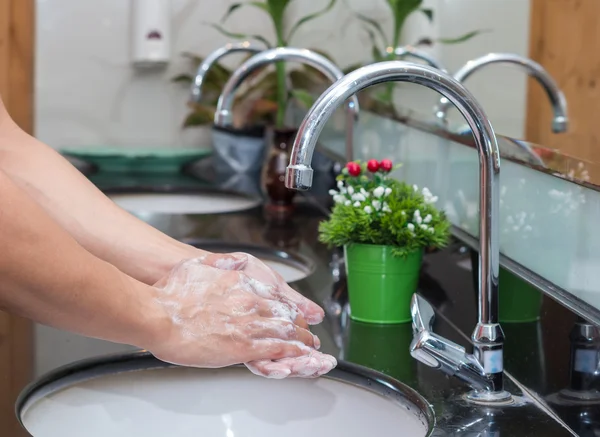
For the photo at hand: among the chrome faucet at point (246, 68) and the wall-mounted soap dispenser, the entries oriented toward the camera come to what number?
1

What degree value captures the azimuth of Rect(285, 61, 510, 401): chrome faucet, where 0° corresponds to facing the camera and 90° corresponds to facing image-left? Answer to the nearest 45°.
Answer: approximately 90°

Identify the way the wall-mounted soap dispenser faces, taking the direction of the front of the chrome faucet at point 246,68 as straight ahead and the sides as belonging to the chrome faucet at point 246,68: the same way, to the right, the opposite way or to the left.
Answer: to the left

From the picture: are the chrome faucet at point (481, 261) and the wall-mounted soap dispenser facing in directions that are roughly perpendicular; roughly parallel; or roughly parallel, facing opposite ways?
roughly perpendicular

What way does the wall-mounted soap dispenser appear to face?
toward the camera

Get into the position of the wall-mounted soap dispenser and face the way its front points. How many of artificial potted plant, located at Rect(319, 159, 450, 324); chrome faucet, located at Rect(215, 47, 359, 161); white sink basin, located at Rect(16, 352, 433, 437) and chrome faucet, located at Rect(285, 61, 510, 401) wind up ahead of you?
4

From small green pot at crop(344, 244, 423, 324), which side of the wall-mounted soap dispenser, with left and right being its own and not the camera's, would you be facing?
front

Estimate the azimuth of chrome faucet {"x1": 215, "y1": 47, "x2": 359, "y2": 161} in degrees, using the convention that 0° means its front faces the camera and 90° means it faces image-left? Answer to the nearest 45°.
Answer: approximately 90°

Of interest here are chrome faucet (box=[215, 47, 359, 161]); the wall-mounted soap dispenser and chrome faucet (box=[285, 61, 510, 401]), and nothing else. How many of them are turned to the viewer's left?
2

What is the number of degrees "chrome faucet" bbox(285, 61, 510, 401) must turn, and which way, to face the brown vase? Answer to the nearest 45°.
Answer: approximately 90° to its right
